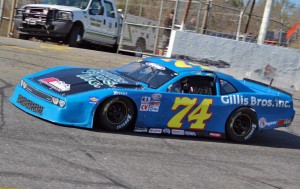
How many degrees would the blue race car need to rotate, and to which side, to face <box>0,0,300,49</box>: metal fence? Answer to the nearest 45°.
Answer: approximately 135° to its right

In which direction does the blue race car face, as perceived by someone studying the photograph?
facing the viewer and to the left of the viewer

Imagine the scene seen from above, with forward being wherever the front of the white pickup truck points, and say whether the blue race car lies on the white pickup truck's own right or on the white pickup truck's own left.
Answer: on the white pickup truck's own left

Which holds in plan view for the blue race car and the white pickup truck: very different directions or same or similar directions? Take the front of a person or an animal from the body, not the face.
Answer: same or similar directions

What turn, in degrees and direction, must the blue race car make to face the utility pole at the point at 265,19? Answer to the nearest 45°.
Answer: approximately 135° to its right

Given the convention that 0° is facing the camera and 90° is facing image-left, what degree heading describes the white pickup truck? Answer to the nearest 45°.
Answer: approximately 45°

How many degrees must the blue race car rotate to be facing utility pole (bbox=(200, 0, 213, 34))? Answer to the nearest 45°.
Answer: approximately 135° to its right

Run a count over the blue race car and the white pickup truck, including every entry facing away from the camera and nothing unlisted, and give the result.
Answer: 0

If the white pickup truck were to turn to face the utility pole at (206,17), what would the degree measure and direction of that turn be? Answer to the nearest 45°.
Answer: approximately 135° to its left
